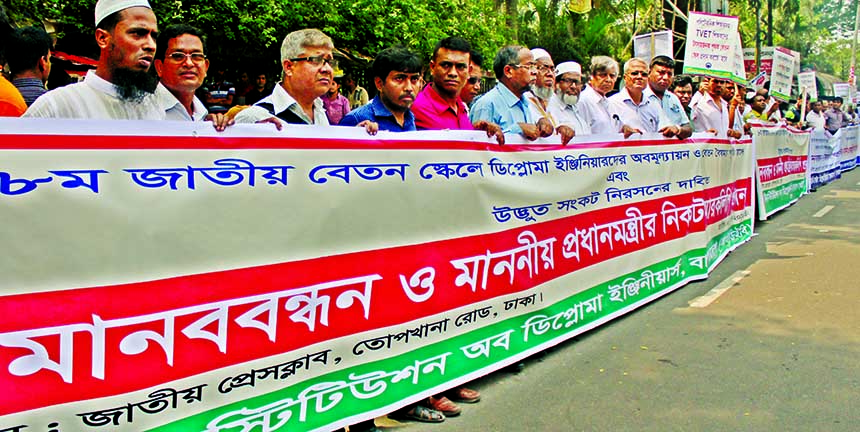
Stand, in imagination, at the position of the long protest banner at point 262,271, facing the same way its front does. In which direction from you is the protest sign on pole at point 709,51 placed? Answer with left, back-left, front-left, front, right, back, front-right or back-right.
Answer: left

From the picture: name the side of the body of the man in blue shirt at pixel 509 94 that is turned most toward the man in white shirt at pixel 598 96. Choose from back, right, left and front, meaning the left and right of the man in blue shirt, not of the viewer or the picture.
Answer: left

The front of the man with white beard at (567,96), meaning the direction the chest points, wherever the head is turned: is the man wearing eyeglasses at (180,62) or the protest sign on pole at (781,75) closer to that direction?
the man wearing eyeglasses

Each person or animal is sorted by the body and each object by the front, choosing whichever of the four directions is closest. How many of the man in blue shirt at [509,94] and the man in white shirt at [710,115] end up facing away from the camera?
0

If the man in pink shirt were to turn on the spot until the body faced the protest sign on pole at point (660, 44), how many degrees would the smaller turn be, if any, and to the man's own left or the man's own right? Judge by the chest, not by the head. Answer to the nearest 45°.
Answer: approximately 90° to the man's own left

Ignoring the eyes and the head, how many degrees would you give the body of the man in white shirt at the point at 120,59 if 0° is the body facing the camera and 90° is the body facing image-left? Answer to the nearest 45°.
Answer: approximately 315°

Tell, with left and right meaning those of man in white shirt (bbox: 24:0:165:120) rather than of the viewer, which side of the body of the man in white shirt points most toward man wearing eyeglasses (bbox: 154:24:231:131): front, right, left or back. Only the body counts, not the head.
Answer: left

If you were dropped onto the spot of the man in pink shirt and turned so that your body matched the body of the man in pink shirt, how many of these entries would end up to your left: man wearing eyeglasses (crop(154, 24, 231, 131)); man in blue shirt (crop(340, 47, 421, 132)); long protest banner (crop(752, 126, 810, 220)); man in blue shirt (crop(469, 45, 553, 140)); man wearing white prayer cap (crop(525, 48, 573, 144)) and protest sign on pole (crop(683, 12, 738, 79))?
4

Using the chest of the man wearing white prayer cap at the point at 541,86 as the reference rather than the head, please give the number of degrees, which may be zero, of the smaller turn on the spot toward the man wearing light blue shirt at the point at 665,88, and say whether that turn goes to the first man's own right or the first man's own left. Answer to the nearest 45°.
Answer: approximately 90° to the first man's own left

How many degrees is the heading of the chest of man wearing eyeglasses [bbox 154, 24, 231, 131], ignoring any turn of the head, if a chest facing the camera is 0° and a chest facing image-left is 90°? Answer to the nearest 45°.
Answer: approximately 315°

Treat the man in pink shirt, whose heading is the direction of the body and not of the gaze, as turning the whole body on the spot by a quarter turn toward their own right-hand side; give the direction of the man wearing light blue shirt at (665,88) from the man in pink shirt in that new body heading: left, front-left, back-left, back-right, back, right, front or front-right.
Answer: back

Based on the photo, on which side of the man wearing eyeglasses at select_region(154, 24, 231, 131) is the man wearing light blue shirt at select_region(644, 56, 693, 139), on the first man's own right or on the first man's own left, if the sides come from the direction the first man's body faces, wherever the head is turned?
on the first man's own left

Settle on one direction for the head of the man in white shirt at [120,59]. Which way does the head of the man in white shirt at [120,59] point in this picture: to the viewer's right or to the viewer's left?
to the viewer's right
